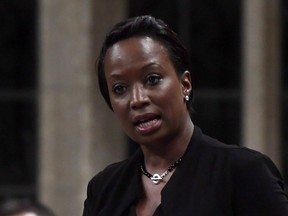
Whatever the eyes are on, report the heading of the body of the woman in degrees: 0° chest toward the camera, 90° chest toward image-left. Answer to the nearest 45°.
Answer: approximately 45°

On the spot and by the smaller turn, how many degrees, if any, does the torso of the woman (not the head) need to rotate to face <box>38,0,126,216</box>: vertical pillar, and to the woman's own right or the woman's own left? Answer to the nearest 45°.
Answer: approximately 135° to the woman's own right

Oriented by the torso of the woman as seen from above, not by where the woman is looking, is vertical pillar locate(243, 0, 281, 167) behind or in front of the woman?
behind
